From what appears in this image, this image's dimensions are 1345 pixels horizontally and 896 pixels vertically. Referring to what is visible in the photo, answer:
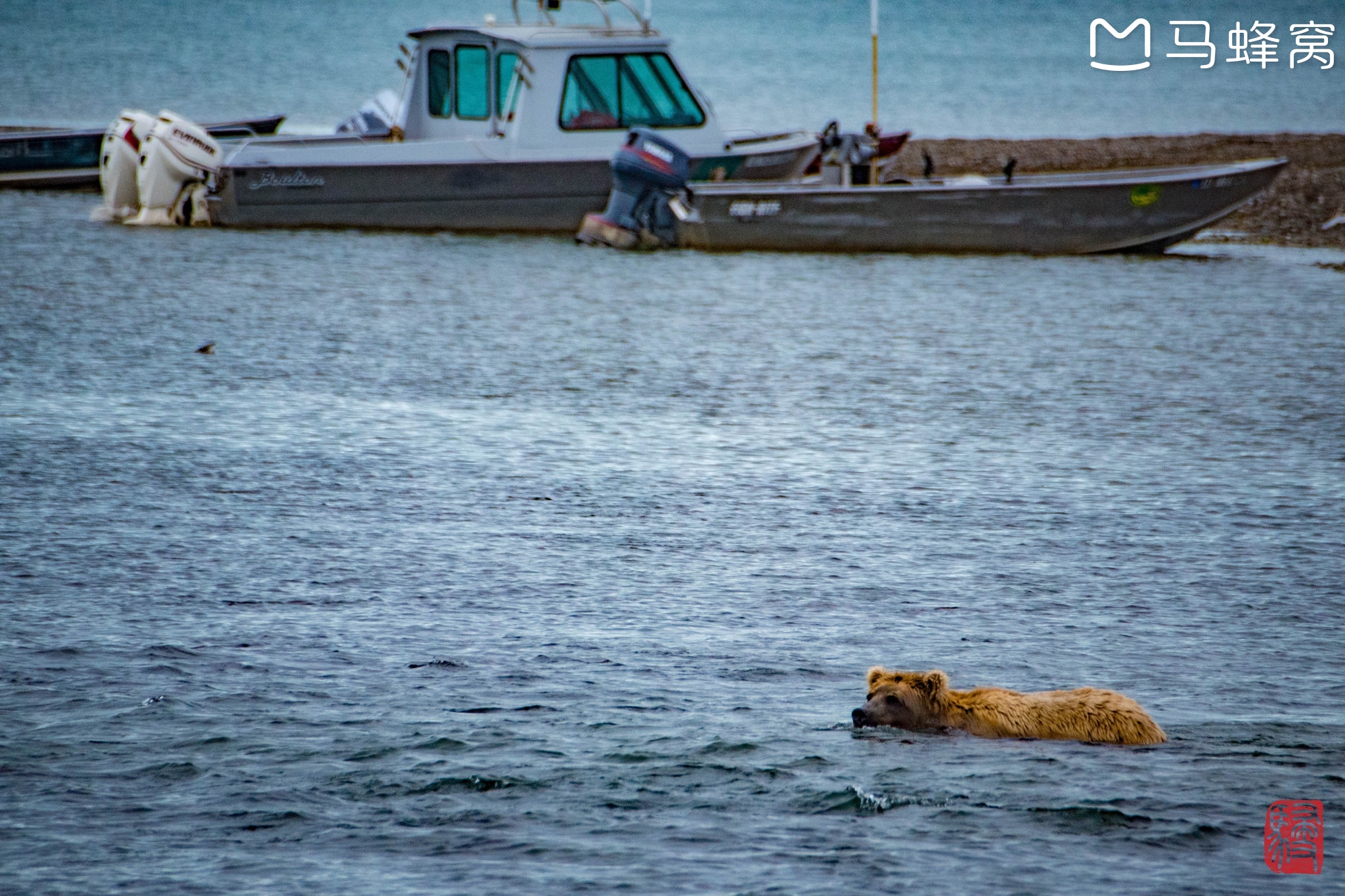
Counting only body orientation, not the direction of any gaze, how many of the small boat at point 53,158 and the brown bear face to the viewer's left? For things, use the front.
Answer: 1

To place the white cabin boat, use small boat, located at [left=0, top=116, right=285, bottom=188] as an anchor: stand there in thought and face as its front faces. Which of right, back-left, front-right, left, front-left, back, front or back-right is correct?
front-right

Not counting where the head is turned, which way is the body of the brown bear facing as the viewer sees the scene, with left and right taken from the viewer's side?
facing to the left of the viewer

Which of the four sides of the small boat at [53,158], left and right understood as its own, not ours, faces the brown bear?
right

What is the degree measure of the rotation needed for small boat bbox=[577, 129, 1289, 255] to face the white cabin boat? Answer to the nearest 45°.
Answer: approximately 180°

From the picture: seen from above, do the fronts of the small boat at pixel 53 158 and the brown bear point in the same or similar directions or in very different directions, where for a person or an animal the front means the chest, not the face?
very different directions

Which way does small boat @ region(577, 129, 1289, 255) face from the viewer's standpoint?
to the viewer's right

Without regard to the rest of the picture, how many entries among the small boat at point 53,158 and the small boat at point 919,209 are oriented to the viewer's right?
2

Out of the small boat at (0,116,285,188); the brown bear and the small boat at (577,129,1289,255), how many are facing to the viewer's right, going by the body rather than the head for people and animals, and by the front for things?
2

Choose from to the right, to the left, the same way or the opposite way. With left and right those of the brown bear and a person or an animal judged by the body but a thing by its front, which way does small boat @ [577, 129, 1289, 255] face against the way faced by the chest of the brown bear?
the opposite way

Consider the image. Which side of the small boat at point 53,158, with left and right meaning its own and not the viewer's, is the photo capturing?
right

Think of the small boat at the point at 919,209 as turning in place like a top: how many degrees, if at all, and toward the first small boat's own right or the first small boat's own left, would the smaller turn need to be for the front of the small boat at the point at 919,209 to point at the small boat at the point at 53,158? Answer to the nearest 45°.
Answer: approximately 180°
